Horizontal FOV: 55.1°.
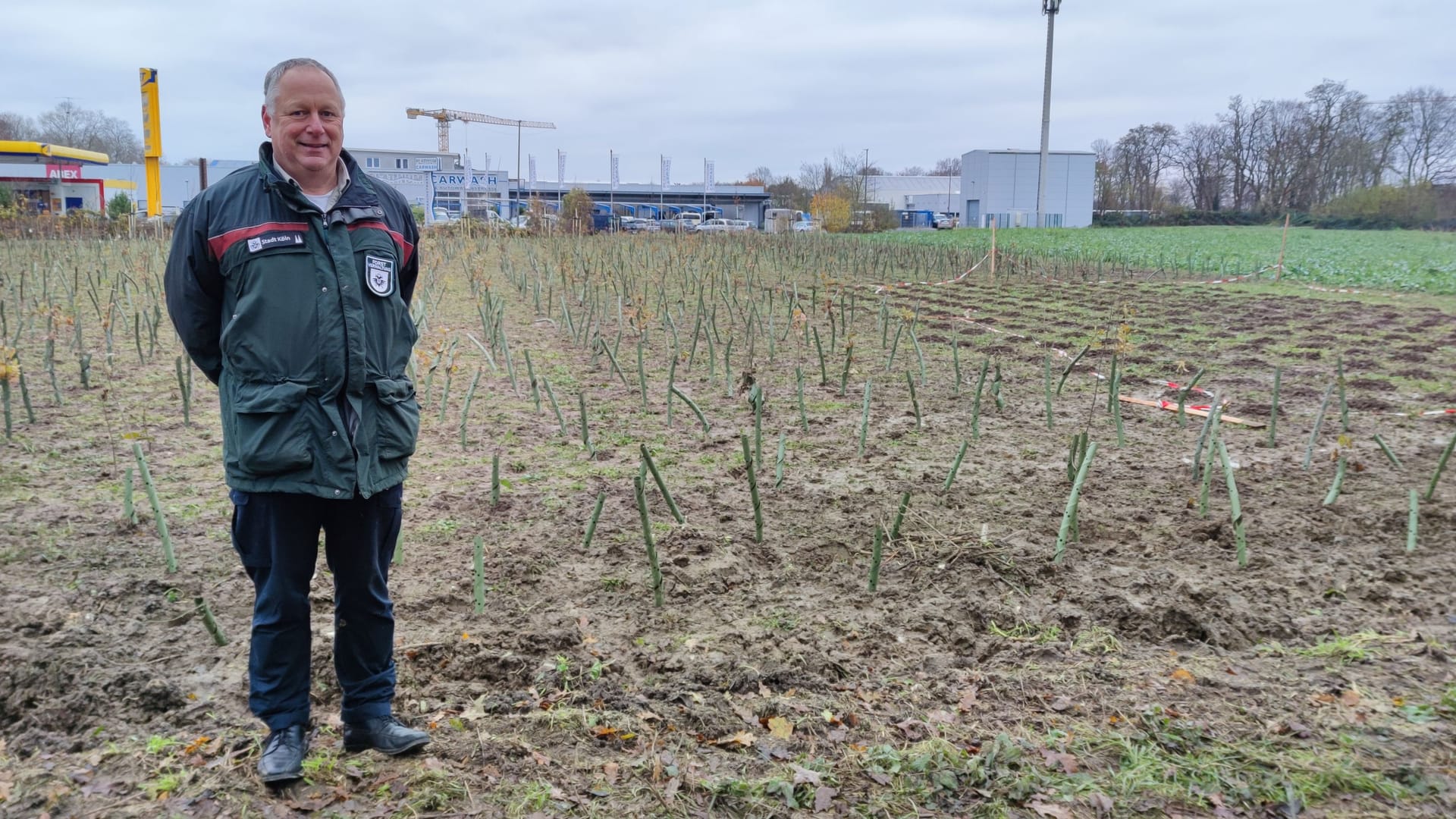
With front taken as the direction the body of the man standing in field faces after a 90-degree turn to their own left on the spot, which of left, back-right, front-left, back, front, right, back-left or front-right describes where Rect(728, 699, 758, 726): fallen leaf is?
front-right

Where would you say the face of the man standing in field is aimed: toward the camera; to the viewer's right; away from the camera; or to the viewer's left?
toward the camera

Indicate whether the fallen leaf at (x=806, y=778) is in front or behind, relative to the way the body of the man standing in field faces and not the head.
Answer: in front

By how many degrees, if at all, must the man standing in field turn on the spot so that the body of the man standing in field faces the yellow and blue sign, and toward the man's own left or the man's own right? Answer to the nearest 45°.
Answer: approximately 135° to the man's own left

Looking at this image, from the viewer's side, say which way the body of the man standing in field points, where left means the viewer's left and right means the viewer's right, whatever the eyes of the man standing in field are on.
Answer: facing the viewer and to the right of the viewer

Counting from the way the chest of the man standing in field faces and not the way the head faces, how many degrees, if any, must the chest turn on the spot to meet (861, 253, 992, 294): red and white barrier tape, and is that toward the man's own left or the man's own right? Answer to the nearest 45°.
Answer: approximately 90° to the man's own left

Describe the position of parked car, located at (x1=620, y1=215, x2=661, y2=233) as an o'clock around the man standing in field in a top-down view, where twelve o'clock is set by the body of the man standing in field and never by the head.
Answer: The parked car is roughly at 8 o'clock from the man standing in field.

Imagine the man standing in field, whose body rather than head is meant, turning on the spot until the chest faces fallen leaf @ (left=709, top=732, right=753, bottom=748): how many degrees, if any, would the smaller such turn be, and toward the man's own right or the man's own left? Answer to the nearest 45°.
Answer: approximately 45° to the man's own left

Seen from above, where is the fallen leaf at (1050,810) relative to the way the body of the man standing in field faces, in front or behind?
in front

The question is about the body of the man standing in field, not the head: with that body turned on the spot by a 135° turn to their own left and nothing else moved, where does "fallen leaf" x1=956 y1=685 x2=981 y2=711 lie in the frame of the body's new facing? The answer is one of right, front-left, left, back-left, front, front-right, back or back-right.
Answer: right
